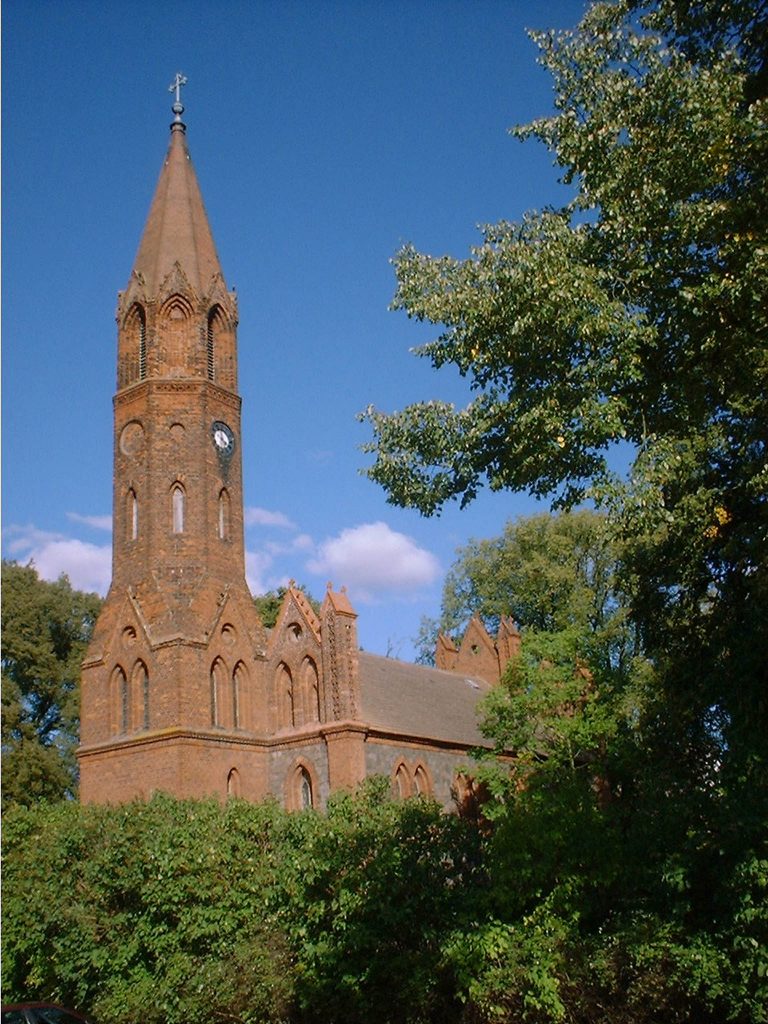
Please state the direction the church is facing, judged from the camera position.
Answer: facing the viewer and to the left of the viewer

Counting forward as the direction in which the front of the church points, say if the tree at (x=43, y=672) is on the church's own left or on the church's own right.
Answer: on the church's own right

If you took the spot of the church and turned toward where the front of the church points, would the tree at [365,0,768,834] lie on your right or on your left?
on your left
